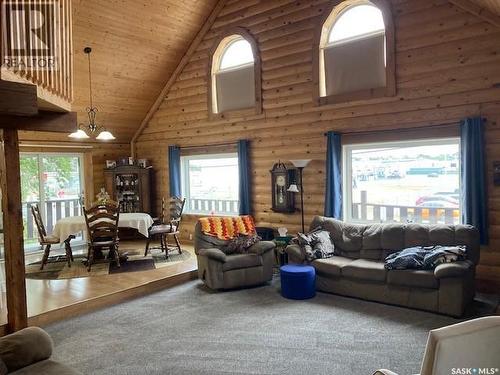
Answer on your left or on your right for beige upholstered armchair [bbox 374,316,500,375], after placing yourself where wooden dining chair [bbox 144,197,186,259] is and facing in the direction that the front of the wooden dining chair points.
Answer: on your left

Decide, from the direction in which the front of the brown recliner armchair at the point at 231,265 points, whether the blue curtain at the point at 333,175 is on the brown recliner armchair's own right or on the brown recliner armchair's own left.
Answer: on the brown recliner armchair's own left

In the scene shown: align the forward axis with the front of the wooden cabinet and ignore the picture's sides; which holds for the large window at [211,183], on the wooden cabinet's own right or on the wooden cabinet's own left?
on the wooden cabinet's own left

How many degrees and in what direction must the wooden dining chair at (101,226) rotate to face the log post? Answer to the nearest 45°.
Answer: approximately 180°

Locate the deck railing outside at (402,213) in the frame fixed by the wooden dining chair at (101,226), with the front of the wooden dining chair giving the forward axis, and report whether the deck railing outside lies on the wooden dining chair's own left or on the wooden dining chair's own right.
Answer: on the wooden dining chair's own right

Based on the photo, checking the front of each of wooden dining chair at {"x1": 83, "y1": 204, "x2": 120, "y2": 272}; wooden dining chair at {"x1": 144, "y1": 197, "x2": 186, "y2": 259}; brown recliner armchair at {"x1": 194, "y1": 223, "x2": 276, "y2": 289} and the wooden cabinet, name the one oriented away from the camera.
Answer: wooden dining chair at {"x1": 83, "y1": 204, "x2": 120, "y2": 272}

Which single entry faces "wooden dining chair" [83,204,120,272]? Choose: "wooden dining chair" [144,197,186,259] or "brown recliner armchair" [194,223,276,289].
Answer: "wooden dining chair" [144,197,186,259]

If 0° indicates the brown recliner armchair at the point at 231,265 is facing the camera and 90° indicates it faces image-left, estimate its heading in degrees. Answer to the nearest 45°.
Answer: approximately 315°

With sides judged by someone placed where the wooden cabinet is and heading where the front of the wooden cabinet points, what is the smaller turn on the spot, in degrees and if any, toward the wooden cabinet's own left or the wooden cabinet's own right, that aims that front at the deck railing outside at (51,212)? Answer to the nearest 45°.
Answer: approximately 90° to the wooden cabinet's own right

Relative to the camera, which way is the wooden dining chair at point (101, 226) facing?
away from the camera

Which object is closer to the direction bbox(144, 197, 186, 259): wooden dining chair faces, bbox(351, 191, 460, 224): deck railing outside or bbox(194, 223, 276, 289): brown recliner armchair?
the brown recliner armchair

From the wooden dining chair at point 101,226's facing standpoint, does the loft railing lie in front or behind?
behind
